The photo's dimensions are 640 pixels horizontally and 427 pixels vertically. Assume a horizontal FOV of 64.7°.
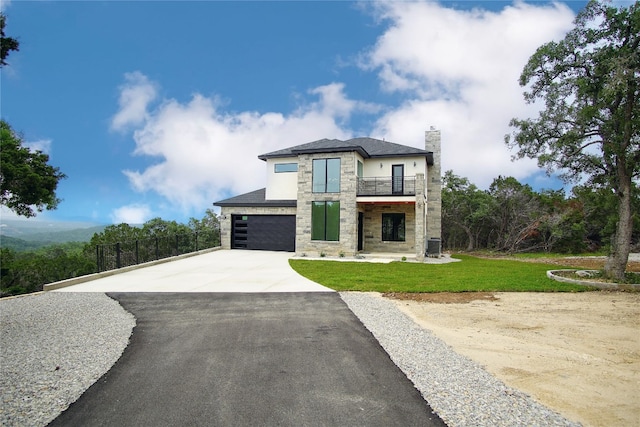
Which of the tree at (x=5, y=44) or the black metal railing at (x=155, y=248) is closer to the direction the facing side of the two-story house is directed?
the tree

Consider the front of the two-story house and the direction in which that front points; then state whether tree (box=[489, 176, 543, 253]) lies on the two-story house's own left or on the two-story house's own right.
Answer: on the two-story house's own left

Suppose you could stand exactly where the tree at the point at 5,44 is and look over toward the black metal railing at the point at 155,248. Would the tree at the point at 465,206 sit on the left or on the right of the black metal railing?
right

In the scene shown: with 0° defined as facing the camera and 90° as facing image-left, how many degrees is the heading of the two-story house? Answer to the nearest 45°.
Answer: approximately 0°

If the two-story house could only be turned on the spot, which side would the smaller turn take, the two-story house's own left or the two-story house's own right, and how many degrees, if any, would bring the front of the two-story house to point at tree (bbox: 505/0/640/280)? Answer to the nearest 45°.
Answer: approximately 45° to the two-story house's own left

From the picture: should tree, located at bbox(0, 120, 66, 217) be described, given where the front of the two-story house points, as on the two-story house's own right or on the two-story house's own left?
on the two-story house's own right

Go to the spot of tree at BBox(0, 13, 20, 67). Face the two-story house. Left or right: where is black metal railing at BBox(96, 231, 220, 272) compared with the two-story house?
left

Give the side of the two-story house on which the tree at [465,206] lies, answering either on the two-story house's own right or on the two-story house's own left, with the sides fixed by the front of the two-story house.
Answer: on the two-story house's own left

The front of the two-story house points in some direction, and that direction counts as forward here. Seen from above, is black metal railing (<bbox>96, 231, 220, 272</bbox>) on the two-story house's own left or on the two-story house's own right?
on the two-story house's own right
